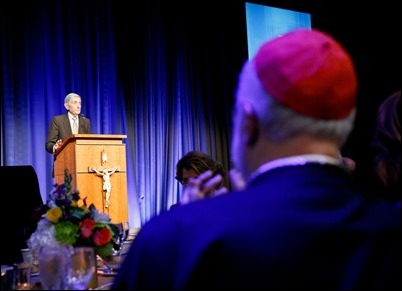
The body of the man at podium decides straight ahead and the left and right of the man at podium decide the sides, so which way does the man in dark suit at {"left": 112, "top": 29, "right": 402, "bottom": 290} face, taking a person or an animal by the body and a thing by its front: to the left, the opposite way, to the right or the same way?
the opposite way

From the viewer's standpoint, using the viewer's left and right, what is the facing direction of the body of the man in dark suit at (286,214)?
facing away from the viewer and to the left of the viewer

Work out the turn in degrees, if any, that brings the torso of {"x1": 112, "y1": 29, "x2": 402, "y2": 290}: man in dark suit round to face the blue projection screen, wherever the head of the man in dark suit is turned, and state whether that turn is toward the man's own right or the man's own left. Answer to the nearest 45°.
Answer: approximately 45° to the man's own right

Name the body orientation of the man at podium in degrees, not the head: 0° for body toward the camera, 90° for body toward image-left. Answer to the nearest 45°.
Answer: approximately 315°

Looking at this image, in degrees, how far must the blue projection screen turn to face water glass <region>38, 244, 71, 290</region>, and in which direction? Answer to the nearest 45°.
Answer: approximately 45° to its right

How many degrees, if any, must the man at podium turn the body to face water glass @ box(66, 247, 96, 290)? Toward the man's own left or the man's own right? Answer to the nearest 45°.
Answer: approximately 45° to the man's own right

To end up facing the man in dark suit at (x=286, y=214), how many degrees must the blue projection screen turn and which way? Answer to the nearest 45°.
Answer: approximately 45° to its right

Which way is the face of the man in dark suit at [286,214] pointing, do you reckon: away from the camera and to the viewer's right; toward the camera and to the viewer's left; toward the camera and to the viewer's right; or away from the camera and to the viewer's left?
away from the camera and to the viewer's left

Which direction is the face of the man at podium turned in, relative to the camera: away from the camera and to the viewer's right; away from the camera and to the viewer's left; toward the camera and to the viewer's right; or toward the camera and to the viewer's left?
toward the camera and to the viewer's right

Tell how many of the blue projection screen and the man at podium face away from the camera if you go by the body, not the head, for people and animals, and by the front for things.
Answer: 0

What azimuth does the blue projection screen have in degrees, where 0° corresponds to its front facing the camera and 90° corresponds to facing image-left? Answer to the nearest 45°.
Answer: approximately 315°

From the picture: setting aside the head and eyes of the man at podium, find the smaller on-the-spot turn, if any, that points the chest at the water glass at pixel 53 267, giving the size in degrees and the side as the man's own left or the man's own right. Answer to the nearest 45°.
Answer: approximately 45° to the man's own right

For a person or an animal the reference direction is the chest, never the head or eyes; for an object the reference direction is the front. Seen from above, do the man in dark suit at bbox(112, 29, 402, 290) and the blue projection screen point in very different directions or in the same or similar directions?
very different directions

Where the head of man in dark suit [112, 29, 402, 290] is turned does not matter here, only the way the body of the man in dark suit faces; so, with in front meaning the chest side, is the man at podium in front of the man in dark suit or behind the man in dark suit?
in front
